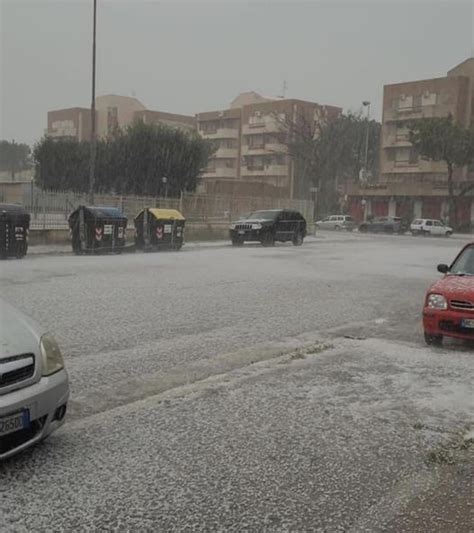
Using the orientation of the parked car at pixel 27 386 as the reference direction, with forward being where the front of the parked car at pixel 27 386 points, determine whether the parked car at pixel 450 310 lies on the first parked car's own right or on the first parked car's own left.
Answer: on the first parked car's own left

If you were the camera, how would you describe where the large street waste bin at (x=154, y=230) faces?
facing the viewer and to the right of the viewer

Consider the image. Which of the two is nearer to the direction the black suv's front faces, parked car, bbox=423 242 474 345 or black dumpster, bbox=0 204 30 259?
the black dumpster

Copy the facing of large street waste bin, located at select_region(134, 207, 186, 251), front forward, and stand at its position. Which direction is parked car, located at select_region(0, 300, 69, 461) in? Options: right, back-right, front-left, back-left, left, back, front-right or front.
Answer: front-right

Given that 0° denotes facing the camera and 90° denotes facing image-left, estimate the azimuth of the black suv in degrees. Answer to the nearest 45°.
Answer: approximately 45°

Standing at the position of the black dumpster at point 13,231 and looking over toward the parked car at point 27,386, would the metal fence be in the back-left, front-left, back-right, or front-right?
back-left

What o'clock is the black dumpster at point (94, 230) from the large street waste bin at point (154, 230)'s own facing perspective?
The black dumpster is roughly at 3 o'clock from the large street waste bin.

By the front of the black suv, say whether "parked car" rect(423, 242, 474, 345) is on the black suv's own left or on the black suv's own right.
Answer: on the black suv's own left

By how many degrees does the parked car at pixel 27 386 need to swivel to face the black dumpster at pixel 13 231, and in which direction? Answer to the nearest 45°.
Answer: approximately 135° to its left

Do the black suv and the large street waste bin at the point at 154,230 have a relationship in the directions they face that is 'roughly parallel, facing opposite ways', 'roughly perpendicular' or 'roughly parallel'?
roughly perpendicular

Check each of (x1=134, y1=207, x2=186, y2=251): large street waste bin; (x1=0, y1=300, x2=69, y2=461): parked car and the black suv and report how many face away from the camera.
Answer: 0

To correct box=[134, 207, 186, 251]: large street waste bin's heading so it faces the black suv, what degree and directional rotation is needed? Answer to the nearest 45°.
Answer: approximately 90° to its left

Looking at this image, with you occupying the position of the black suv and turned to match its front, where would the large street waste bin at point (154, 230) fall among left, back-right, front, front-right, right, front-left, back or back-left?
front

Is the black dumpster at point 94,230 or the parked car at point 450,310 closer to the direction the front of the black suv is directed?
the black dumpster

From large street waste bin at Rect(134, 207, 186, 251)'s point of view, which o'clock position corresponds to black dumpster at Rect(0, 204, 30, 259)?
The black dumpster is roughly at 3 o'clock from the large street waste bin.

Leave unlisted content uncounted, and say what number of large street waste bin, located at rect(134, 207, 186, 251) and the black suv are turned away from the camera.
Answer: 0

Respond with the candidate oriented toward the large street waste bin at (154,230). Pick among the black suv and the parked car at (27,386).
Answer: the black suv
